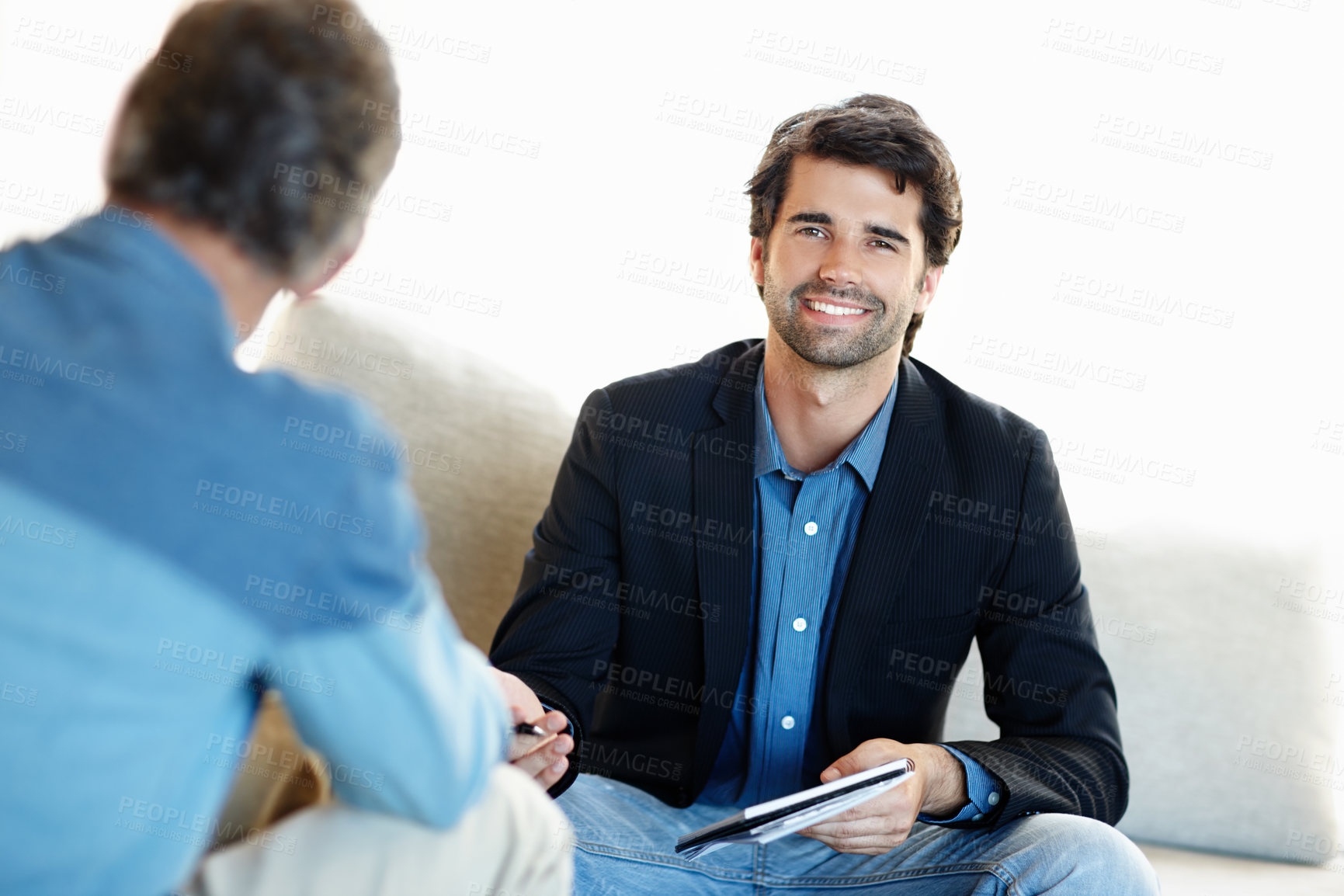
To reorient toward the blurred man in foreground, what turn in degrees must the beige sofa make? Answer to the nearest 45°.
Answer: approximately 45° to its right

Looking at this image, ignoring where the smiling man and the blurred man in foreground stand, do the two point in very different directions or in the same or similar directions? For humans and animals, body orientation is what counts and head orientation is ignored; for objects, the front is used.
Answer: very different directions

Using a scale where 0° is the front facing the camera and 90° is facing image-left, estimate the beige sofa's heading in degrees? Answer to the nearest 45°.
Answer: approximately 0°

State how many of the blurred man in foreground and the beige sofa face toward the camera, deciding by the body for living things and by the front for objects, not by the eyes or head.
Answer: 1

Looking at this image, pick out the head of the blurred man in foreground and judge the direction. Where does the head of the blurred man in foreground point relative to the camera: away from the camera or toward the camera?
away from the camera

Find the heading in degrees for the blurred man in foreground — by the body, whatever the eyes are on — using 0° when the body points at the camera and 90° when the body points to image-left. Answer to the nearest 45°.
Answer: approximately 225°
